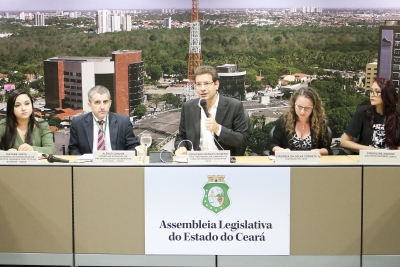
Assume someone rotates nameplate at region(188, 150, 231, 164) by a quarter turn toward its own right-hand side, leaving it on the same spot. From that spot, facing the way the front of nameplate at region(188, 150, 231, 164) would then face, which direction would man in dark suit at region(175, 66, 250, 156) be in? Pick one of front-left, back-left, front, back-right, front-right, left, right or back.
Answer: right

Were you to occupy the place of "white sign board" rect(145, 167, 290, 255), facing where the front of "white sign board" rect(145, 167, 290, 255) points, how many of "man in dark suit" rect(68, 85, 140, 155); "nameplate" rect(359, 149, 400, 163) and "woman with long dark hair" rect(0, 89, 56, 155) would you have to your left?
1

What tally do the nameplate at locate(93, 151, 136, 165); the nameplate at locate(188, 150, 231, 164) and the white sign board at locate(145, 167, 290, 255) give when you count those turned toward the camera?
3

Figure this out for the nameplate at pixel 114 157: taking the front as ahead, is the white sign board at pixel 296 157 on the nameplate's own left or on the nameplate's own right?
on the nameplate's own left

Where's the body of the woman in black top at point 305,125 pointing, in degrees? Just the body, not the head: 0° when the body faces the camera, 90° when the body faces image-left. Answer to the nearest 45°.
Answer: approximately 0°

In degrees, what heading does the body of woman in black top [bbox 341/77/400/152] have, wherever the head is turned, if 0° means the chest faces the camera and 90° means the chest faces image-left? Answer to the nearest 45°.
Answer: approximately 45°

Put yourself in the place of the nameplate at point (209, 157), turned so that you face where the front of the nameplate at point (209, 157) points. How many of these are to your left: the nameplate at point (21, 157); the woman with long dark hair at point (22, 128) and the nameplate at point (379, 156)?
1

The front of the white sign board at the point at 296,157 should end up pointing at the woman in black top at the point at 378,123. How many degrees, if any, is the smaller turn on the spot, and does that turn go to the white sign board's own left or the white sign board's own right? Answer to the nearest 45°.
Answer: approximately 135° to the white sign board's own left
